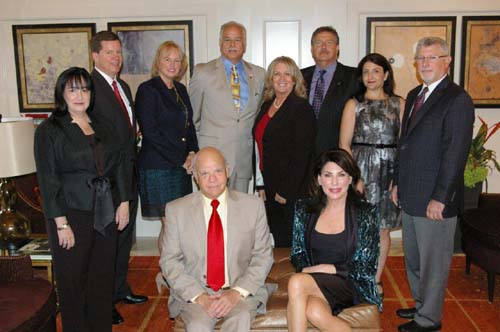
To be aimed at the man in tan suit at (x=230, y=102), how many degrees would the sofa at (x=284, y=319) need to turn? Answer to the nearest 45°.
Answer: approximately 180°

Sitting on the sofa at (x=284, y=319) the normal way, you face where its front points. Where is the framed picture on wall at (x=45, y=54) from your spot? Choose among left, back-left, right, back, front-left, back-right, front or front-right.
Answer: back-right

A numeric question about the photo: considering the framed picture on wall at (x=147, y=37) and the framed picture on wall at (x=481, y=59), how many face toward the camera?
2

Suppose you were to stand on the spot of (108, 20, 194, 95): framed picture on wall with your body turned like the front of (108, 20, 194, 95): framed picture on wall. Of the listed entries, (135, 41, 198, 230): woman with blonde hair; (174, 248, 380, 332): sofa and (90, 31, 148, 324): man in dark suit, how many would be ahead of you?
3

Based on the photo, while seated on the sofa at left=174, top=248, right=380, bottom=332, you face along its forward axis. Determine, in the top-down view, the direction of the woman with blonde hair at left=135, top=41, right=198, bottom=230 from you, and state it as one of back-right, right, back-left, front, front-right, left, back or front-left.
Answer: back-right

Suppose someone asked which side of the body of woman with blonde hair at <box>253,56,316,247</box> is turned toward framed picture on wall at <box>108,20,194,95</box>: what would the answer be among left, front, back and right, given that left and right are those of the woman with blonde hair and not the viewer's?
right

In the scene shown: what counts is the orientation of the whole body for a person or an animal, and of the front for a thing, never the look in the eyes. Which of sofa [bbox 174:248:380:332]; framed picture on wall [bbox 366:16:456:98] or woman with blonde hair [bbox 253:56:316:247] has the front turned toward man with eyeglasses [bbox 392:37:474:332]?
the framed picture on wall

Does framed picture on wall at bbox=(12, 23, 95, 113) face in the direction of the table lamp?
yes

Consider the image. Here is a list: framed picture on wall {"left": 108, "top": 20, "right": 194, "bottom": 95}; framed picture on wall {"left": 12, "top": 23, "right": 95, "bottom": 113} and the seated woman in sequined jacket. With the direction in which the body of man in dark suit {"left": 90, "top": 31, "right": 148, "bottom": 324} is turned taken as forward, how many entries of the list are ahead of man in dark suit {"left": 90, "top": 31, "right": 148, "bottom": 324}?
1

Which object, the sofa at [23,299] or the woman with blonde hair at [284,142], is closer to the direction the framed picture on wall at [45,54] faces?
the sofa
